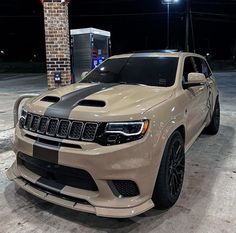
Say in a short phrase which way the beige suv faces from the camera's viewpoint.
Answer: facing the viewer and to the left of the viewer

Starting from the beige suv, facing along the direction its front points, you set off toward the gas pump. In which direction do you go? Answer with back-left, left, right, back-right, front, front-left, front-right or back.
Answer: back-right

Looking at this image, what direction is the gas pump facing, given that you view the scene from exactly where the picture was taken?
facing the viewer and to the right of the viewer

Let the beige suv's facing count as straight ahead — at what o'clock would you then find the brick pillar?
The brick pillar is roughly at 4 o'clock from the beige suv.

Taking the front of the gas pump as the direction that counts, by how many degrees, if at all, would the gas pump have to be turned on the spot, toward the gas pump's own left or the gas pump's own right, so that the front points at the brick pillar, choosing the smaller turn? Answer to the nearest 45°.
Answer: approximately 45° to the gas pump's own right

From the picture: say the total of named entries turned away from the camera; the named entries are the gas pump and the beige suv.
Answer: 0

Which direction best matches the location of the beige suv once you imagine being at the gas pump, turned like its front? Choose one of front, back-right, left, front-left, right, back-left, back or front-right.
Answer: front-right
